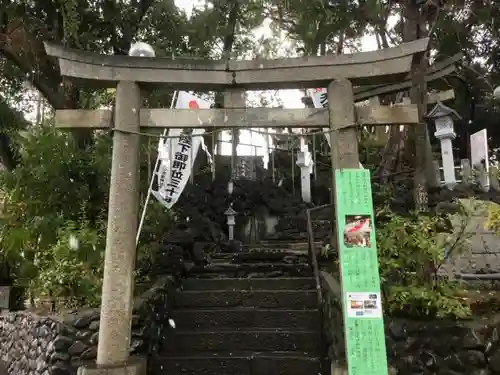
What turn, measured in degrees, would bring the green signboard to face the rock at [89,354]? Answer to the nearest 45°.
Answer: approximately 90° to its right

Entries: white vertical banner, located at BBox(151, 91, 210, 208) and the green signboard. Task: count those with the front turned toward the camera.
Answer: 2

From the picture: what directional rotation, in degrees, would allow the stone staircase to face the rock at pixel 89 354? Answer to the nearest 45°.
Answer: approximately 45° to its right

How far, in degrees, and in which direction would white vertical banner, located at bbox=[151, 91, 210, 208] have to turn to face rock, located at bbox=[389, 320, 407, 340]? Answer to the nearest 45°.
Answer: approximately 45° to its left

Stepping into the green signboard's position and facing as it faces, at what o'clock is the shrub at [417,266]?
The shrub is roughly at 7 o'clock from the green signboard.

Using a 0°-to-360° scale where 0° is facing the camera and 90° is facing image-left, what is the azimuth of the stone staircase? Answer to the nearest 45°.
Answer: approximately 0°

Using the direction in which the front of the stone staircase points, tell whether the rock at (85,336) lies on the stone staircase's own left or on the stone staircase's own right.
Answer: on the stone staircase's own right

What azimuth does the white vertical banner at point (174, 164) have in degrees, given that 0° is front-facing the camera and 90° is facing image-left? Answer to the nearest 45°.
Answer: approximately 0°

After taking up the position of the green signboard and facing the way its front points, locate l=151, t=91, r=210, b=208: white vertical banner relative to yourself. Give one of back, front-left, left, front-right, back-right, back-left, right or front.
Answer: back-right
